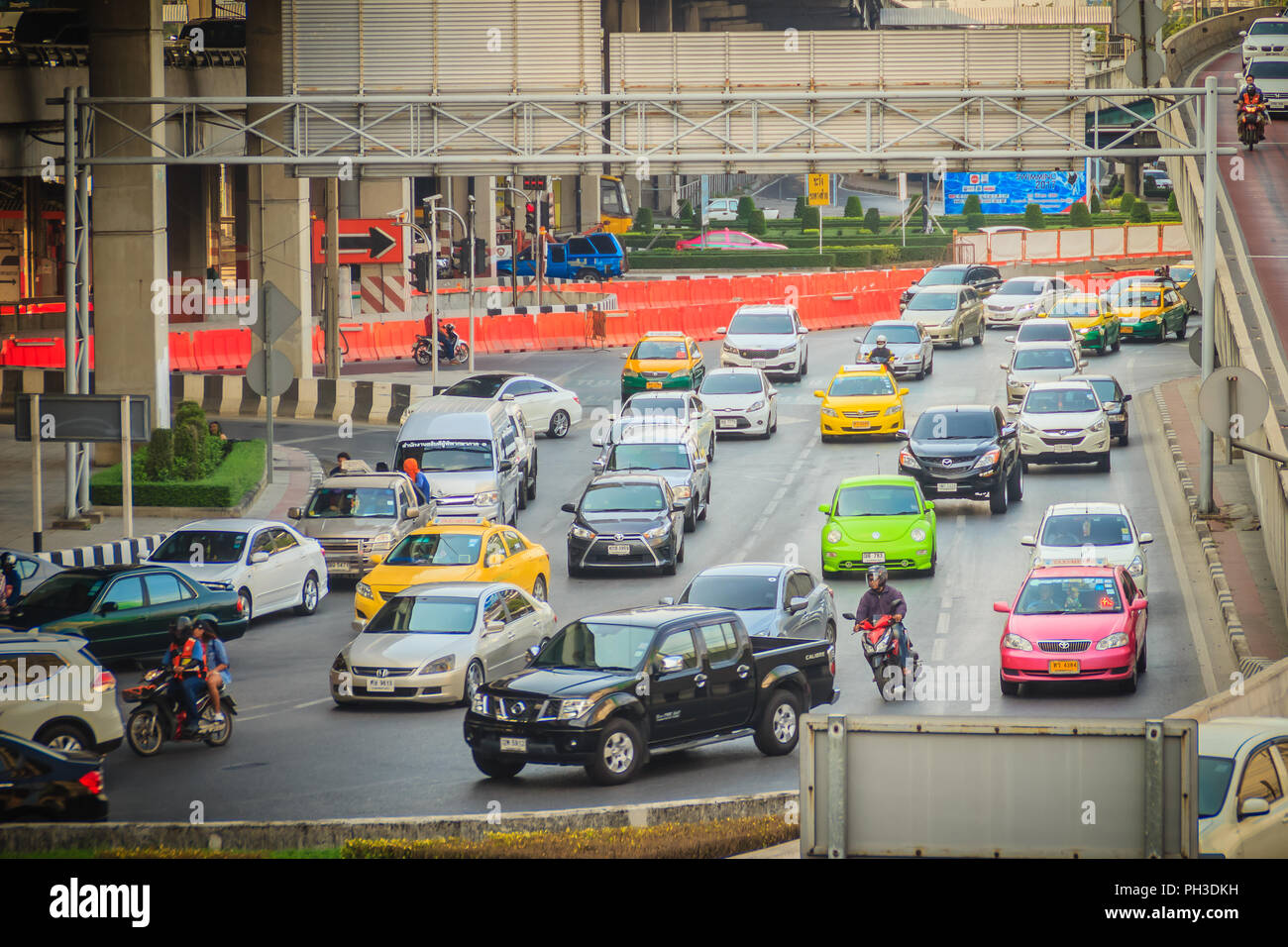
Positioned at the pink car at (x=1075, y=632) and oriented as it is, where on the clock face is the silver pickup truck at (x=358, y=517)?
The silver pickup truck is roughly at 4 o'clock from the pink car.

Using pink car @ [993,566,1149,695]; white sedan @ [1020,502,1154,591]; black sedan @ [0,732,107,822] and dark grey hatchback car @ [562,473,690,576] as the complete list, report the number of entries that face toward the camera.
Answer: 3

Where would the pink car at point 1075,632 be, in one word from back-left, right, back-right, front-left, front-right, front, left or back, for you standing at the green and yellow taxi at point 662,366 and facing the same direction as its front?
front

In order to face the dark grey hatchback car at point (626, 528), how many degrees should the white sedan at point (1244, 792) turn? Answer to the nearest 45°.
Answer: approximately 90° to its right

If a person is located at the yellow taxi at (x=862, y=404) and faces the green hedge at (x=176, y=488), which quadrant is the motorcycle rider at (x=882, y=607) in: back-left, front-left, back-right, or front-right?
front-left

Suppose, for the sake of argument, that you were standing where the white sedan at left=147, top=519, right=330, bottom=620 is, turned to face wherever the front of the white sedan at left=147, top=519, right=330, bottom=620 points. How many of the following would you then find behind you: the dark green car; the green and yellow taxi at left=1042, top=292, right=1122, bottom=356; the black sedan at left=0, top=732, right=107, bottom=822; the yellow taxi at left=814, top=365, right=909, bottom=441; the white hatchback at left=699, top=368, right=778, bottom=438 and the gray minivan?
4

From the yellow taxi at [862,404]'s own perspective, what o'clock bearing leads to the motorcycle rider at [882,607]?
The motorcycle rider is roughly at 12 o'clock from the yellow taxi.

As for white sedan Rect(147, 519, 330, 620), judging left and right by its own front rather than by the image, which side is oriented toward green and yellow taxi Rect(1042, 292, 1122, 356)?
back

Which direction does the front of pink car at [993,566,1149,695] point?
toward the camera

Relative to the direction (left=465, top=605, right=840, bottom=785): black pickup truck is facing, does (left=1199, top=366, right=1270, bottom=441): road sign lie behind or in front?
behind
